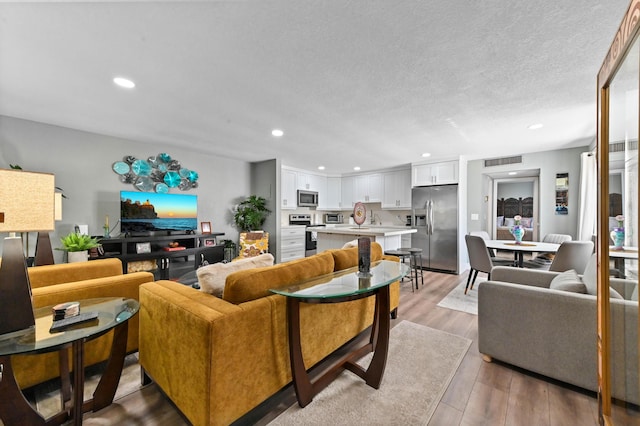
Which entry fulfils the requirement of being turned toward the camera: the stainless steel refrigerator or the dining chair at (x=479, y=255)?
the stainless steel refrigerator

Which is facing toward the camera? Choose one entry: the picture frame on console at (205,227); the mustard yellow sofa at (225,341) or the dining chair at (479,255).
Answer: the picture frame on console

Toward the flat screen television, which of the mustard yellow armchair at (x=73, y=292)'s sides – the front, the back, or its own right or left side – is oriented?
left

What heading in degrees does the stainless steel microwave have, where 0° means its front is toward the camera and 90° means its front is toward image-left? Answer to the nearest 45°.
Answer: approximately 315°

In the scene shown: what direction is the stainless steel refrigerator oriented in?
toward the camera

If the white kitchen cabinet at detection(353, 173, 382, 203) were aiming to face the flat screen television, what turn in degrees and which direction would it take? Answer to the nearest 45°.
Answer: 0° — it already faces it

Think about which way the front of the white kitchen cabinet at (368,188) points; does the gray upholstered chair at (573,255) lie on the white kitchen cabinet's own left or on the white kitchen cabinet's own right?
on the white kitchen cabinet's own left

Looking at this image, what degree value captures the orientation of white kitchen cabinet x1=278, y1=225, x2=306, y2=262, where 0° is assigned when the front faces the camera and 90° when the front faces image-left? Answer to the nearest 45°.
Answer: approximately 315°

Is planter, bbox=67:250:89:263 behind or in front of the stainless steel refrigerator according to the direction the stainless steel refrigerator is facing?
in front

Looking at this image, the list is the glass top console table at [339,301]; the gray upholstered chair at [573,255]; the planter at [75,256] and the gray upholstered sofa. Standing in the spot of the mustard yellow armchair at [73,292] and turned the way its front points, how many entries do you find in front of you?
3
